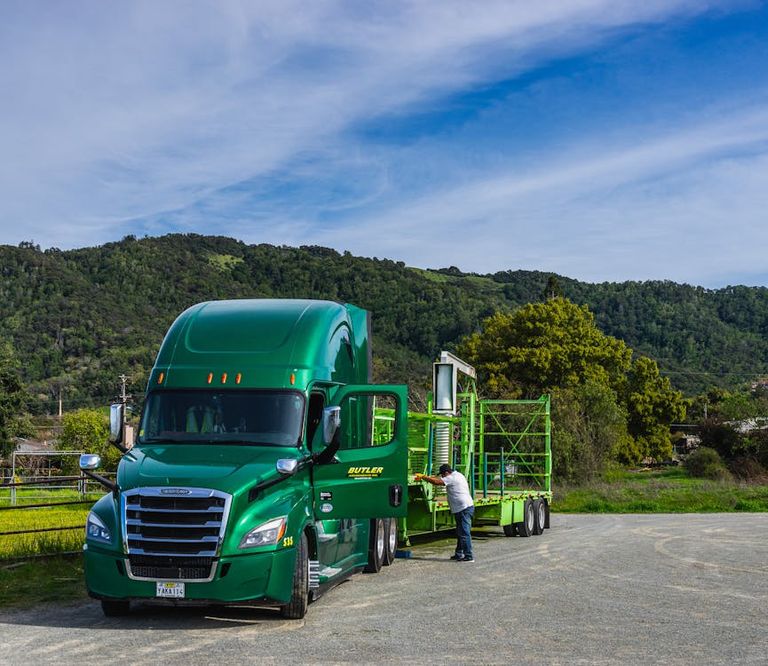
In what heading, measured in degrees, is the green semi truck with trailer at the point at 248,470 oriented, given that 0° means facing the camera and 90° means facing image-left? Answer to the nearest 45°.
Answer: approximately 45°

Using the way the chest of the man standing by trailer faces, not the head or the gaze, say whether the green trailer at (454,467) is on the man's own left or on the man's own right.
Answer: on the man's own right

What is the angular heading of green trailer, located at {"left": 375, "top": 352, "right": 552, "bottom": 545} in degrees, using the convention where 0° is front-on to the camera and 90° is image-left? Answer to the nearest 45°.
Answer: approximately 45°

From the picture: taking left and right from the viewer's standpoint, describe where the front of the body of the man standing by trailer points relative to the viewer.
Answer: facing to the left of the viewer
